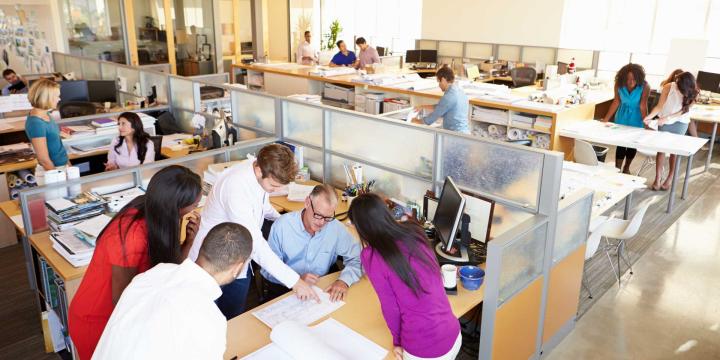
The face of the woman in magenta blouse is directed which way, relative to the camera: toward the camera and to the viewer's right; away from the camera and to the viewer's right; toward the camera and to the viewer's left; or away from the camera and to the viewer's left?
away from the camera and to the viewer's left

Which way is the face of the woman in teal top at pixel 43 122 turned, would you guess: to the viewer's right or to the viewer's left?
to the viewer's right

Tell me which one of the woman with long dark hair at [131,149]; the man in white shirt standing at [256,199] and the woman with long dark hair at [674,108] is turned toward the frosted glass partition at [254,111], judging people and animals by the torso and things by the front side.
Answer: the woman with long dark hair at [674,108]

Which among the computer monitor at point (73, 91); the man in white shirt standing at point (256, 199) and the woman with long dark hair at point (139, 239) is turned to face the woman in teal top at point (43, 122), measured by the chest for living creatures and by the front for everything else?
the computer monitor

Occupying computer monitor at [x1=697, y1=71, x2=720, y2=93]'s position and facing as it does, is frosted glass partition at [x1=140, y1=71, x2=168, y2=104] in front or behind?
in front

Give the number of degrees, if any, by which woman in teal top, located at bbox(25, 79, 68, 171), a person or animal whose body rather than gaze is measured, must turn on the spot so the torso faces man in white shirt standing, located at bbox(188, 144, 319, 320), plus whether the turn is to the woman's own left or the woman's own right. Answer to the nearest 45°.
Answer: approximately 90° to the woman's own right

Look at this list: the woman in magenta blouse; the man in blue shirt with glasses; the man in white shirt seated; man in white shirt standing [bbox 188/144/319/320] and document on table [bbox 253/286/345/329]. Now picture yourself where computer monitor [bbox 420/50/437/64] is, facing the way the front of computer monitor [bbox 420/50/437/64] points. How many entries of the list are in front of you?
5

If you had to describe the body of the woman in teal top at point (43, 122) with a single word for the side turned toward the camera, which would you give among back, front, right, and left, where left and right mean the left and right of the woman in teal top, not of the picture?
right

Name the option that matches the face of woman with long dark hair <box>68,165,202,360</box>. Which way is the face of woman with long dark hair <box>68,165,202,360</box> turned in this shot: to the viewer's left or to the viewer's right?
to the viewer's right

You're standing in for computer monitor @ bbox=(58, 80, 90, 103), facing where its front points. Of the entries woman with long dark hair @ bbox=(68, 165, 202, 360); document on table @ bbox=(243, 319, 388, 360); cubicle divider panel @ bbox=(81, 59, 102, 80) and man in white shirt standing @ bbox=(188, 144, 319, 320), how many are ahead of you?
3

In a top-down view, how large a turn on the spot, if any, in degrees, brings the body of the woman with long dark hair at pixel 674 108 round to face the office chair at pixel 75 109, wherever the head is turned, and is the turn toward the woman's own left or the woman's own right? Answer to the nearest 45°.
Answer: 0° — they already face it

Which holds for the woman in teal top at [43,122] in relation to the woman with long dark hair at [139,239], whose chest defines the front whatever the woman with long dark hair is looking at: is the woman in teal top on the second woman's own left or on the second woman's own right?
on the second woman's own left

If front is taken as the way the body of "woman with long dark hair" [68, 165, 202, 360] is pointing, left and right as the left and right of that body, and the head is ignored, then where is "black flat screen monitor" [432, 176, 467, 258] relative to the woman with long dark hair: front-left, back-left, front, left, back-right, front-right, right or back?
front

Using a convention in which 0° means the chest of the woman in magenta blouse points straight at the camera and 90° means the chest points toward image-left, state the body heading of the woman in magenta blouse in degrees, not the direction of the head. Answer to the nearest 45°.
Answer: approximately 135°

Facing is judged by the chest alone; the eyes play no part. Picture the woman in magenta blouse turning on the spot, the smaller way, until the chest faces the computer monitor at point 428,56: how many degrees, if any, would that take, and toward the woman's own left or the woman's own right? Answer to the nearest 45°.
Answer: approximately 45° to the woman's own right
